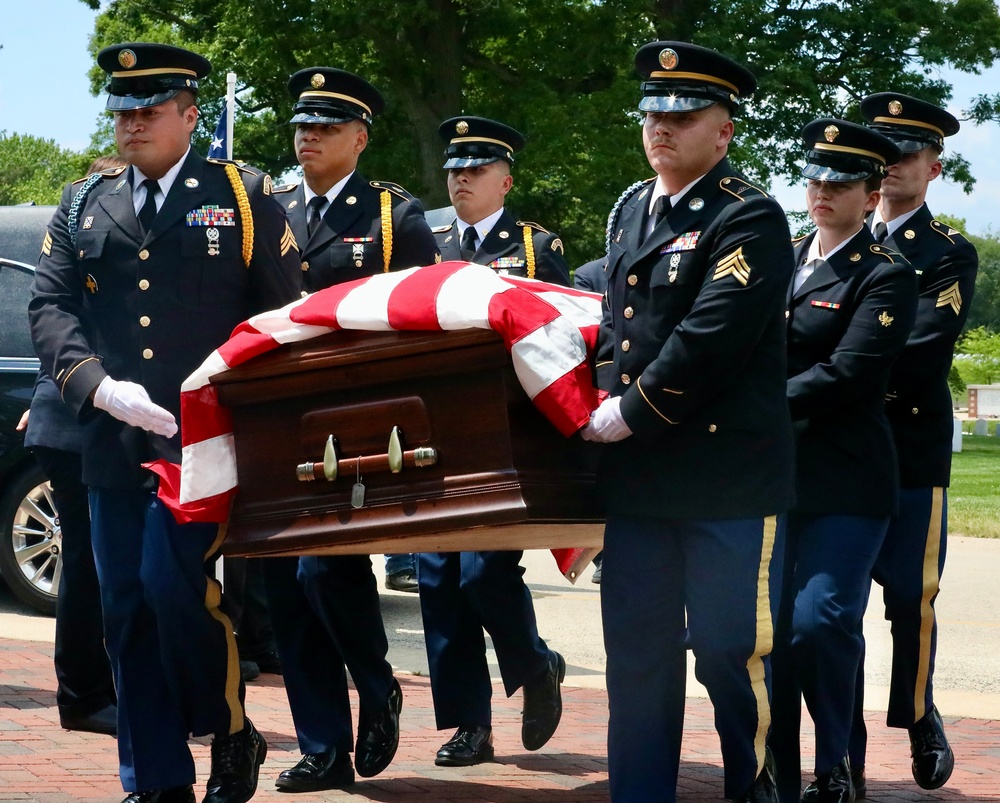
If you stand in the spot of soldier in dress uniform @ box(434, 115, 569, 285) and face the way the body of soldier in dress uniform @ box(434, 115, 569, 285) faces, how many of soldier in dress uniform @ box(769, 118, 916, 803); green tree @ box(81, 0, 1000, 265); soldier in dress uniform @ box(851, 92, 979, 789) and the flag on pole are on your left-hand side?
2

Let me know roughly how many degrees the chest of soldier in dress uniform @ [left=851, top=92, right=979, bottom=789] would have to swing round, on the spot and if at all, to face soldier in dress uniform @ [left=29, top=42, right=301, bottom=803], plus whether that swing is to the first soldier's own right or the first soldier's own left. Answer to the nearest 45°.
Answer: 0° — they already face them

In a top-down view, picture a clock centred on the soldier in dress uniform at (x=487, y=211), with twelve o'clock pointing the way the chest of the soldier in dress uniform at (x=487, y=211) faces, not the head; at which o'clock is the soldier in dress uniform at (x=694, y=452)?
the soldier in dress uniform at (x=694, y=452) is roughly at 10 o'clock from the soldier in dress uniform at (x=487, y=211).

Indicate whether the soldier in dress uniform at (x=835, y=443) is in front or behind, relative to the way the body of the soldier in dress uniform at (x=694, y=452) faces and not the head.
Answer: behind

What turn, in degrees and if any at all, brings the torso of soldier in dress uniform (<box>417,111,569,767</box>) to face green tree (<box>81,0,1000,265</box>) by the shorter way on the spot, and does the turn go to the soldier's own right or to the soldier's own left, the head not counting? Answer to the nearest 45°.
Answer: approximately 135° to the soldier's own right

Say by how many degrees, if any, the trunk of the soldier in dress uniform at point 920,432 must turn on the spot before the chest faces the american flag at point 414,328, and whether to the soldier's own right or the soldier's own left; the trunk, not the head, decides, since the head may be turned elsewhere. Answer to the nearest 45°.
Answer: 0° — they already face it

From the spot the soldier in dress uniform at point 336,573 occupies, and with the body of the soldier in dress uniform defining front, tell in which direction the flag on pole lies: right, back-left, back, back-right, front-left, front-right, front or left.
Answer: back-right

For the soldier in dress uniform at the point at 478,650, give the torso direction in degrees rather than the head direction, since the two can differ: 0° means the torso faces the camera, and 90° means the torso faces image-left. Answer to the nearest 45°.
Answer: approximately 45°

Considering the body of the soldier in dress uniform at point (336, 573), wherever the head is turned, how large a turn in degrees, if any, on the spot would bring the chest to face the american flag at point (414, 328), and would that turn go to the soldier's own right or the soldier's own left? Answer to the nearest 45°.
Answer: approximately 45° to the soldier's own left

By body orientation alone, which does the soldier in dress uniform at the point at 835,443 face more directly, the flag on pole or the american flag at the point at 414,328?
the american flag

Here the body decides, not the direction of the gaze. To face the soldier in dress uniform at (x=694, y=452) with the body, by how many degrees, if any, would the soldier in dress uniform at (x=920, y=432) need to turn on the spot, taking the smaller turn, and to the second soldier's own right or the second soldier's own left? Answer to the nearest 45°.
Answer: approximately 45° to the second soldier's own left
